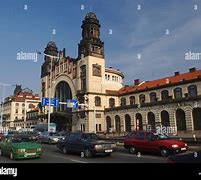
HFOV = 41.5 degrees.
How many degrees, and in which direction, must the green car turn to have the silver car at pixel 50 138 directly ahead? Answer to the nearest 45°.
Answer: approximately 135° to its left
